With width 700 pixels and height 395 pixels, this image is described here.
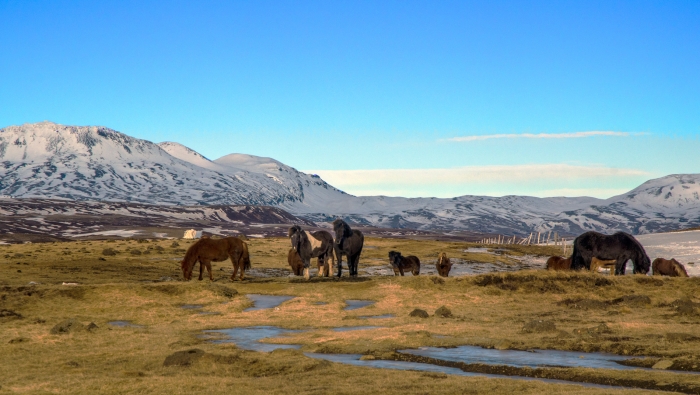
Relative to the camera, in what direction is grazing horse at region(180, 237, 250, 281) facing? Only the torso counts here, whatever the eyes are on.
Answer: to the viewer's left

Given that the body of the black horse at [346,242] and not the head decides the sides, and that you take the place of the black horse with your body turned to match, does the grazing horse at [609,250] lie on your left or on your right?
on your left

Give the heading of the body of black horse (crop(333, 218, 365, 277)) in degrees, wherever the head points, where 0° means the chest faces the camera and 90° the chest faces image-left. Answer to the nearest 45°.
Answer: approximately 45°

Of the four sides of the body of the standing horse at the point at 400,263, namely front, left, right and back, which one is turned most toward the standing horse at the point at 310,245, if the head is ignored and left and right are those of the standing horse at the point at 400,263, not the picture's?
front

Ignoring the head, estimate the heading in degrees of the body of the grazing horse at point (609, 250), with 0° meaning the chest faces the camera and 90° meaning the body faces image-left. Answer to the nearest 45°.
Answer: approximately 270°

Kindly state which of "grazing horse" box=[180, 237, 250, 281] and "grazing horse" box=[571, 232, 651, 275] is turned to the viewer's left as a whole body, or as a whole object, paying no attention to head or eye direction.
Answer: "grazing horse" box=[180, 237, 250, 281]

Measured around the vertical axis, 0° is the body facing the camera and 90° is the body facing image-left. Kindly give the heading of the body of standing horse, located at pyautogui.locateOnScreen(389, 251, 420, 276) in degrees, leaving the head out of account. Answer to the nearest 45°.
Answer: approximately 45°
